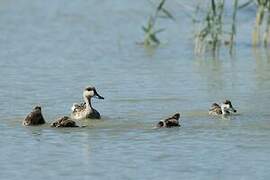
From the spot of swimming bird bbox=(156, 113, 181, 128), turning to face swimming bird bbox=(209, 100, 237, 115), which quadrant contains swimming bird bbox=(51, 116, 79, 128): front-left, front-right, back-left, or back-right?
back-left

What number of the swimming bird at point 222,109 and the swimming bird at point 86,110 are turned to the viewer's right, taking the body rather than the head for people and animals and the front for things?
2

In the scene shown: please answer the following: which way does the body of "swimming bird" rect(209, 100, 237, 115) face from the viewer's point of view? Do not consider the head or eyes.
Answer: to the viewer's right

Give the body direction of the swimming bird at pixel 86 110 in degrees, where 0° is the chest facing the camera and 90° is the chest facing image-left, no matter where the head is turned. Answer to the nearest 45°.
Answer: approximately 270°

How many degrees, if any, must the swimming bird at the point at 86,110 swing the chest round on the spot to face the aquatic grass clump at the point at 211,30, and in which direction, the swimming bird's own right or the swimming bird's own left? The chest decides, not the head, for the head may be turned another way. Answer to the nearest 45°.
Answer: approximately 45° to the swimming bird's own left

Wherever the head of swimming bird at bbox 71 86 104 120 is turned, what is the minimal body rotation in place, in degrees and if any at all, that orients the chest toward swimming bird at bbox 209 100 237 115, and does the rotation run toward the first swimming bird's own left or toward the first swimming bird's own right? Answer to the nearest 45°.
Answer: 0° — it already faces it

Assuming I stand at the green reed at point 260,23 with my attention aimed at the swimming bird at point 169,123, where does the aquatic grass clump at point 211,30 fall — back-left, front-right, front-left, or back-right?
front-right

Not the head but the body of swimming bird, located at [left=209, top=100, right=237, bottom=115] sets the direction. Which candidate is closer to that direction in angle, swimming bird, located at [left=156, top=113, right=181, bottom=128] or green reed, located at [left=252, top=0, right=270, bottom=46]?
the green reed

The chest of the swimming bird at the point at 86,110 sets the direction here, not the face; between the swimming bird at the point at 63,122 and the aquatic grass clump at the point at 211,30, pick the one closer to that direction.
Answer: the aquatic grass clump

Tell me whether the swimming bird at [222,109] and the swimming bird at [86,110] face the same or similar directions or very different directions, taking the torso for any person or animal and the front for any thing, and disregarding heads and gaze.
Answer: same or similar directions

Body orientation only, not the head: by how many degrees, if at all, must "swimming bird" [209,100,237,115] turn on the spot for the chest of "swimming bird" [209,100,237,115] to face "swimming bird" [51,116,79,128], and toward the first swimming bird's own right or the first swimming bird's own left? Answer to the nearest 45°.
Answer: approximately 135° to the first swimming bird's own right
